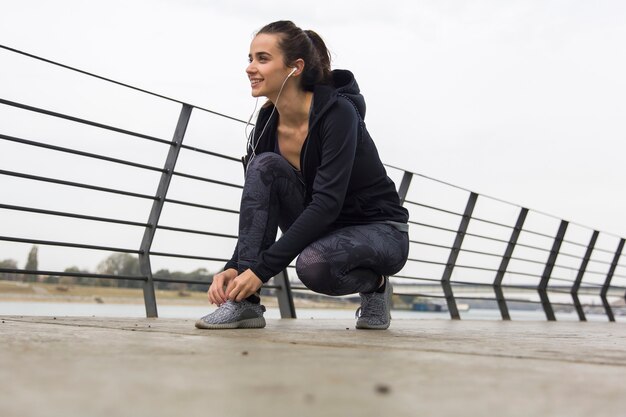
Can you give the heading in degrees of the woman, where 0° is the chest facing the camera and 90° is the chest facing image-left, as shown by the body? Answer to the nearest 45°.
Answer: approximately 45°
